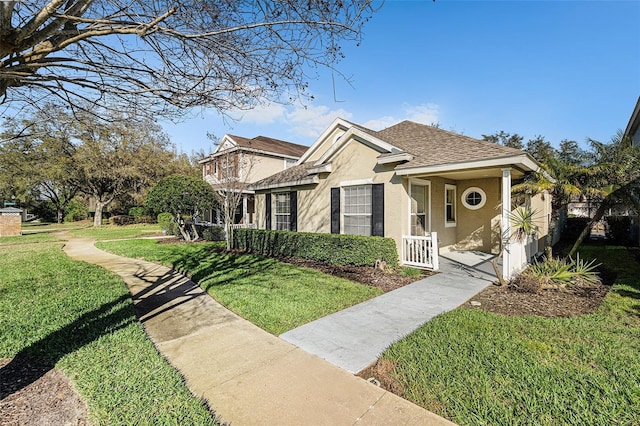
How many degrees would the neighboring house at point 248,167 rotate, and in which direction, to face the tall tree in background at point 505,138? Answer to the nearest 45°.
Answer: approximately 135° to its left

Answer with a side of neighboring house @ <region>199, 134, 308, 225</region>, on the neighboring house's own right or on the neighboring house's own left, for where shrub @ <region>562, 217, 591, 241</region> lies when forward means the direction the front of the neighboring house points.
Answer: on the neighboring house's own left

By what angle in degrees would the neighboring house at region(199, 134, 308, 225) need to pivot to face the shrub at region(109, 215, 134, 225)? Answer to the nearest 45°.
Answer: approximately 90° to its right

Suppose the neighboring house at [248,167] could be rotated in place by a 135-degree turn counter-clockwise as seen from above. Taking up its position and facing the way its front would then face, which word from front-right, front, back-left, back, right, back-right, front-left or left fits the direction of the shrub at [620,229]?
front-right

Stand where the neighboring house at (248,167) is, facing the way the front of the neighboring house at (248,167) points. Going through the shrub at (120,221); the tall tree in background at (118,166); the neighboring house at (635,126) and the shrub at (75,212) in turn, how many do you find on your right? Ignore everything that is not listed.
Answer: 3

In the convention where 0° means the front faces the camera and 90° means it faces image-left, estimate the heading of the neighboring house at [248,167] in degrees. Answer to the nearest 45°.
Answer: approximately 45°

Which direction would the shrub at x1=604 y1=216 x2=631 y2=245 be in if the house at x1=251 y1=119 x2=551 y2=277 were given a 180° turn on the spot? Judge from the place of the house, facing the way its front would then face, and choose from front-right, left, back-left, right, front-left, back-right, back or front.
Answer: front

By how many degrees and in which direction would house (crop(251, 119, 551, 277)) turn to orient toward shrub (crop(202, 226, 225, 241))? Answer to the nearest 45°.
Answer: approximately 45° to its right

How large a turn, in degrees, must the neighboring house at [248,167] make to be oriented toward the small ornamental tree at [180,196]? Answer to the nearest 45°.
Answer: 0° — it already faces it

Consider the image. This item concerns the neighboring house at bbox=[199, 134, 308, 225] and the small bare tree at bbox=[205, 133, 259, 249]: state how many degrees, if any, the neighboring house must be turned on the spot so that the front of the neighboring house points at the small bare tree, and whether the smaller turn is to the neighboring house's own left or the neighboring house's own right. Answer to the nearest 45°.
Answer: approximately 45° to the neighboring house's own left

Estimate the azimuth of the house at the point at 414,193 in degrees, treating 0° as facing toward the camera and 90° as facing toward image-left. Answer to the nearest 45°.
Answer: approximately 45°

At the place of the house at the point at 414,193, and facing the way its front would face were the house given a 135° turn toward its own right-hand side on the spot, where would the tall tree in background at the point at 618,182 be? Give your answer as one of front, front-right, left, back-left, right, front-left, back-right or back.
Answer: right

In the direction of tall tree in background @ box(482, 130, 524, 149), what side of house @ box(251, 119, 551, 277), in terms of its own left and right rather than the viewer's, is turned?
back
